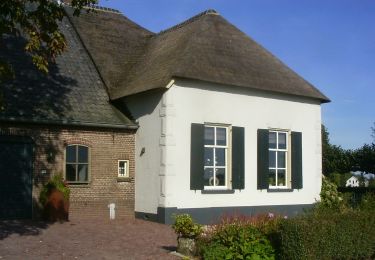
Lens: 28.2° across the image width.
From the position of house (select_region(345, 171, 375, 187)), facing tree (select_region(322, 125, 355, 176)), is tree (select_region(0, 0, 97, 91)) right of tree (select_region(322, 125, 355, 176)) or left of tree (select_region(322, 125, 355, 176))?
left

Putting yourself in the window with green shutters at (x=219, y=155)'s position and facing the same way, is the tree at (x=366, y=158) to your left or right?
on your left

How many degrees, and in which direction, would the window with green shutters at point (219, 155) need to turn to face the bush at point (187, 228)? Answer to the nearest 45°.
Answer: approximately 45° to its right

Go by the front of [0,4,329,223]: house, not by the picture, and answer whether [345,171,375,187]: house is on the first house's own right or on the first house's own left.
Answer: on the first house's own left

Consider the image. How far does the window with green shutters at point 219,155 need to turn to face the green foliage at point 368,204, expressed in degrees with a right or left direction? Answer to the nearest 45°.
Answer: approximately 90° to its left

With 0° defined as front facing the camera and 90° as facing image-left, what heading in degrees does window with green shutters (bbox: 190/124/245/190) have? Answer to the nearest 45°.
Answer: approximately 315°
